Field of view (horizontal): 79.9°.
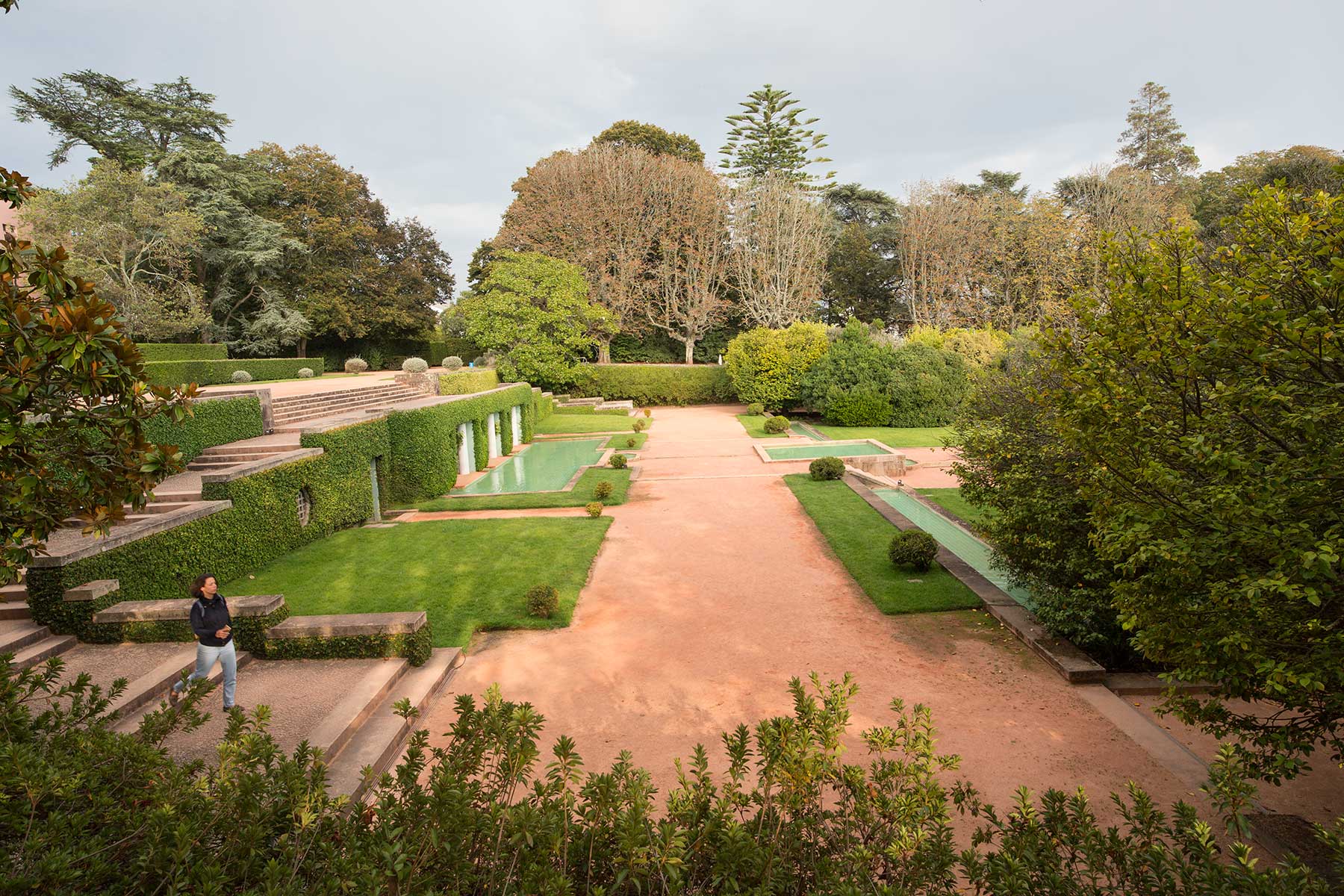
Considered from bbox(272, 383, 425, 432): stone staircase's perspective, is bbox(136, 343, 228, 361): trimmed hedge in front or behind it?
behind

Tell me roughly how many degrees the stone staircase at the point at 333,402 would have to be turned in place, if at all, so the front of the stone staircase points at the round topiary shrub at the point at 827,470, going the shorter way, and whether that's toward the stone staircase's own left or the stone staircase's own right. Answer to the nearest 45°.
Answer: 0° — it already faces it

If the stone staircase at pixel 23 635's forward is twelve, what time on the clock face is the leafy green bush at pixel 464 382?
The leafy green bush is roughly at 9 o'clock from the stone staircase.

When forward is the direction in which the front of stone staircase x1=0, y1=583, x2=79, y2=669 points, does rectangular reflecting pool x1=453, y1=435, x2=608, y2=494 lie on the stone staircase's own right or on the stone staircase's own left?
on the stone staircase's own left

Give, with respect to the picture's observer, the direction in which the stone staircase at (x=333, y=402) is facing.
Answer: facing the viewer and to the right of the viewer

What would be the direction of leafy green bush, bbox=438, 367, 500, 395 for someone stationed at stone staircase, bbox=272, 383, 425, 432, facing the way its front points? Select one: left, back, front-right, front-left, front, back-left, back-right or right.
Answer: left

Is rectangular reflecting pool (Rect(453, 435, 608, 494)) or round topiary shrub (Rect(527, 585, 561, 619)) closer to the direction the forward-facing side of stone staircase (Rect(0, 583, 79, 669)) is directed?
the round topiary shrub

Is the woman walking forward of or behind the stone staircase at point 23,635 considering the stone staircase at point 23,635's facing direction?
forward

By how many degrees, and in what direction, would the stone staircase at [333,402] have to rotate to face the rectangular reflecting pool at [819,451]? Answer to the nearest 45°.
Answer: approximately 45° to its left

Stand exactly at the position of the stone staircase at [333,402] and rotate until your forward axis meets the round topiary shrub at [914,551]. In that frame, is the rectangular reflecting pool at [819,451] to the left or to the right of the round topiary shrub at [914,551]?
left

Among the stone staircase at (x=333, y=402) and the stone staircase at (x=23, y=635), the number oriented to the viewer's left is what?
0

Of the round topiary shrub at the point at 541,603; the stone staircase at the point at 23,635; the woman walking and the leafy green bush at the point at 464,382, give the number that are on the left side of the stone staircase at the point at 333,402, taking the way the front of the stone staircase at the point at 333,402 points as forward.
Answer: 1

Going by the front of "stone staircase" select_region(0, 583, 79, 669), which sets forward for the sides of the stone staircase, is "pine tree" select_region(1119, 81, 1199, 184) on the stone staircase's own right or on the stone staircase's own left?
on the stone staircase's own left

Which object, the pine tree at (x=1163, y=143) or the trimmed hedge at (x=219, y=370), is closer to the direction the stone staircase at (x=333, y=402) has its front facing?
the pine tree

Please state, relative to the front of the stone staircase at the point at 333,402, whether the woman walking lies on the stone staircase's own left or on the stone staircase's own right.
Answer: on the stone staircase's own right

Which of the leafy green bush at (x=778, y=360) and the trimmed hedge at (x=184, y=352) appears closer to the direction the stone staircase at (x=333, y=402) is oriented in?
the leafy green bush
